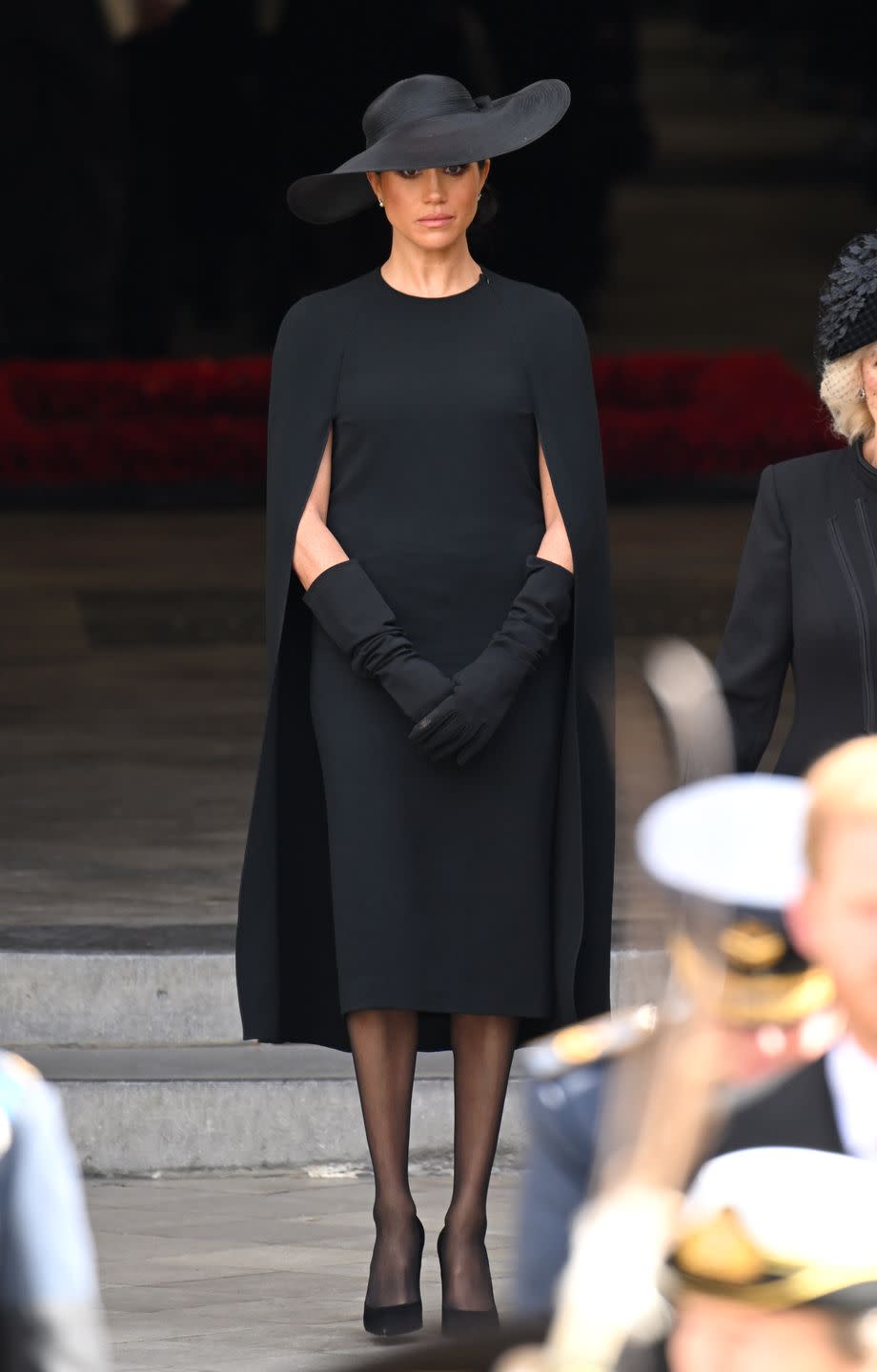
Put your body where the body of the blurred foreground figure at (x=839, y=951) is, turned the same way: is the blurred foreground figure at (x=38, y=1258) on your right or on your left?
on your right

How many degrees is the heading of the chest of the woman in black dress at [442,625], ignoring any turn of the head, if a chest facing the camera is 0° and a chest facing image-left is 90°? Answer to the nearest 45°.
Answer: approximately 0°

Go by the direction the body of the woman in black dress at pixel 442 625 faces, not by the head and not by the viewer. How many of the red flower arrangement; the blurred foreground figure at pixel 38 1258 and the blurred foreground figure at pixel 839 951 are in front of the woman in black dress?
2
